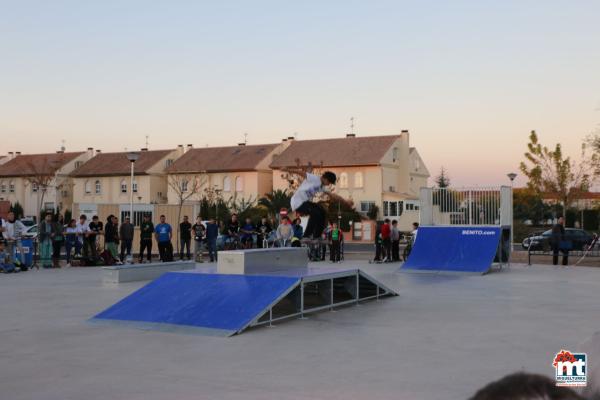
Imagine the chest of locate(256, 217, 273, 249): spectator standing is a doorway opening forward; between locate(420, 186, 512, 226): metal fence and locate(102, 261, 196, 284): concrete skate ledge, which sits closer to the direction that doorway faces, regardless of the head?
the concrete skate ledge

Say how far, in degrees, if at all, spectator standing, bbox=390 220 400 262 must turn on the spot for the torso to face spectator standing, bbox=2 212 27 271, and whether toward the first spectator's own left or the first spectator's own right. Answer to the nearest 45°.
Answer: approximately 45° to the first spectator's own right

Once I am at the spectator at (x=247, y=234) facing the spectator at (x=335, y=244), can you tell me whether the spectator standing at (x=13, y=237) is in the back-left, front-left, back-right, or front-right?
back-right

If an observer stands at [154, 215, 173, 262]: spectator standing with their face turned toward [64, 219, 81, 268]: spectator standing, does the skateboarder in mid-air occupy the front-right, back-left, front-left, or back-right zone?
back-left

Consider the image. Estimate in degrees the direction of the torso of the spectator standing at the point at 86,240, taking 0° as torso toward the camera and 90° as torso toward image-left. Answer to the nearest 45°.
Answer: approximately 0°

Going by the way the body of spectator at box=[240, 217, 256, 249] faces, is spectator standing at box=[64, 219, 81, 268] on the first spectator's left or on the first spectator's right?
on the first spectator's right

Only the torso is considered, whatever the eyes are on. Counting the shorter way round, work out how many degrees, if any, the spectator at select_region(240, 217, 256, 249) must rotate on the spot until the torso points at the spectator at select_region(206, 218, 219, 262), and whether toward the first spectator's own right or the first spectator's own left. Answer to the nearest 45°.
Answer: approximately 90° to the first spectator's own right

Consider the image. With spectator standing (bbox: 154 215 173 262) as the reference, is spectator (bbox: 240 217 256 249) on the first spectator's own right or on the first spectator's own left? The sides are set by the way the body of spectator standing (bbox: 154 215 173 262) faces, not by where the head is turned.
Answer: on the first spectator's own left

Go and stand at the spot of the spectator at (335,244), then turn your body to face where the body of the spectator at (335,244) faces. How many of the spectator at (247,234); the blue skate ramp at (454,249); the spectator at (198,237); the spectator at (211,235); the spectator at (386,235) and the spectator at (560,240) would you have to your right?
3

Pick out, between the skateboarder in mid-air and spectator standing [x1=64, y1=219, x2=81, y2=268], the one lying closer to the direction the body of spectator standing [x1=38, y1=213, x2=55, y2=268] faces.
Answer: the skateboarder in mid-air

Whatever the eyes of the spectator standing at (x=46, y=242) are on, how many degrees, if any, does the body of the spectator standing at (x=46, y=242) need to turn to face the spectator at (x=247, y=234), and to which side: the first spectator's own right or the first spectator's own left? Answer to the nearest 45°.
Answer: approximately 45° to the first spectator's own left

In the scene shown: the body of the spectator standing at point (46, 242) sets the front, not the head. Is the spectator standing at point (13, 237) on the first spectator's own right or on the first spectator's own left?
on the first spectator's own right
